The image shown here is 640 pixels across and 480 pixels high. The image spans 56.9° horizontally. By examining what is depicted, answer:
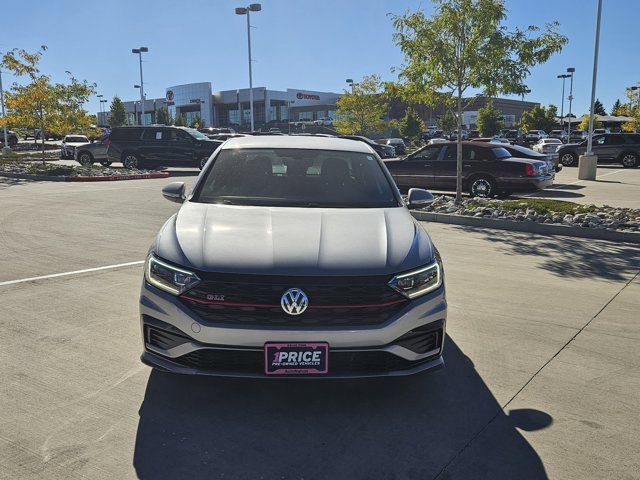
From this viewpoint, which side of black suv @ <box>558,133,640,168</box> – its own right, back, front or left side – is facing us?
left

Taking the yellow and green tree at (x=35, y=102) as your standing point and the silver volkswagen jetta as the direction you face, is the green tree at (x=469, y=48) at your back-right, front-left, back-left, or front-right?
front-left

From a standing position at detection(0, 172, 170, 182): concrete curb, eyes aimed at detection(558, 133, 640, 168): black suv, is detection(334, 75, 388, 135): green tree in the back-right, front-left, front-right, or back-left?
front-left

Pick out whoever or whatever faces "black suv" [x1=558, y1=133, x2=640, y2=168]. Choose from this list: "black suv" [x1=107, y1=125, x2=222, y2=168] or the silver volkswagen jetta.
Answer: "black suv" [x1=107, y1=125, x2=222, y2=168]

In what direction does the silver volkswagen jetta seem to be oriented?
toward the camera

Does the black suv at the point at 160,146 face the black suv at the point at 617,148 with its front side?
yes

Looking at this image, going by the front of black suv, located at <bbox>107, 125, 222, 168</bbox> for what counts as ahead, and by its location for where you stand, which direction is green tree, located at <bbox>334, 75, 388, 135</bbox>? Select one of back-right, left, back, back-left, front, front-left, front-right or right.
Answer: front-left

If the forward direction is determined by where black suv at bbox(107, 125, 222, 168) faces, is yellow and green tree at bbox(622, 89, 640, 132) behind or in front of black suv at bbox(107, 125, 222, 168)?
in front

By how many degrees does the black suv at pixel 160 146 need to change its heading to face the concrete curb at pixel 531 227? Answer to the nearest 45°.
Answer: approximately 90° to its right

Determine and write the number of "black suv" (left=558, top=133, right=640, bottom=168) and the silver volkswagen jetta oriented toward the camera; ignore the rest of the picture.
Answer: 1

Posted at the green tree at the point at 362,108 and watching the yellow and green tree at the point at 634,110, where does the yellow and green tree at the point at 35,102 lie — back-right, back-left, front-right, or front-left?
back-right

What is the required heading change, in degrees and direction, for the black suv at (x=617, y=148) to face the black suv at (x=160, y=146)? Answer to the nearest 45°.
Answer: approximately 45° to its left

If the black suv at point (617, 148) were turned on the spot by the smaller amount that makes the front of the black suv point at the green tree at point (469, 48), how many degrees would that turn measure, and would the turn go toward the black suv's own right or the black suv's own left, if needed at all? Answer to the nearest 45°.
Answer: approximately 90° to the black suv's own left

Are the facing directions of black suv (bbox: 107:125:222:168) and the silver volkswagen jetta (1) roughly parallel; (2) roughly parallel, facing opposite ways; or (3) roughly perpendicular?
roughly perpendicular

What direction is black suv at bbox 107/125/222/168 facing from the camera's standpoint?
to the viewer's right

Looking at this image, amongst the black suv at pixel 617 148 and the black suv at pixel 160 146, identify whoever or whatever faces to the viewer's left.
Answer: the black suv at pixel 617 148

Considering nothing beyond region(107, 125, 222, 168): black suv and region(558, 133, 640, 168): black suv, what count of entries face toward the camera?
0

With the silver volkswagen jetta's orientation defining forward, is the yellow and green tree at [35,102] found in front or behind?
behind
